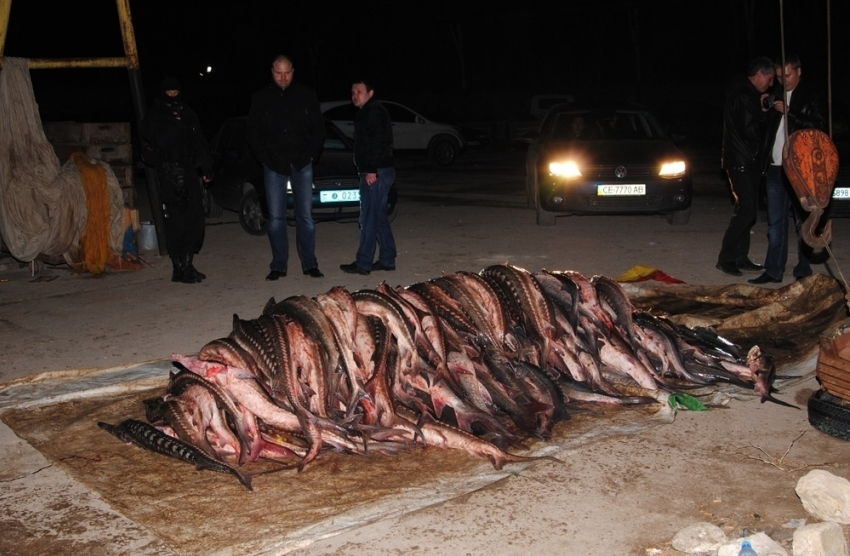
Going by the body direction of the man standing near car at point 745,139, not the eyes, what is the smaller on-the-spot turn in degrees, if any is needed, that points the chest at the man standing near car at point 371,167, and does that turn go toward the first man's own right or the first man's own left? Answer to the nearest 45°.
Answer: approximately 180°

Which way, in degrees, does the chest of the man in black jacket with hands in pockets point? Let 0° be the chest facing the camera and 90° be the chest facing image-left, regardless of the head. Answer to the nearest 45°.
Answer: approximately 0°

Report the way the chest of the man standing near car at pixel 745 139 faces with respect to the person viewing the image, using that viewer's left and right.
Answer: facing to the right of the viewer

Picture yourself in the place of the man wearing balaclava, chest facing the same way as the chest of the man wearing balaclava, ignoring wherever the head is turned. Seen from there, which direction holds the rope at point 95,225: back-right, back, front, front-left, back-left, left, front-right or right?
back-right

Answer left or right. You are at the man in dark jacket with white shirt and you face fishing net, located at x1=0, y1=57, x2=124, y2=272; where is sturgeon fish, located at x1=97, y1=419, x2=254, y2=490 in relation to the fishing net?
left

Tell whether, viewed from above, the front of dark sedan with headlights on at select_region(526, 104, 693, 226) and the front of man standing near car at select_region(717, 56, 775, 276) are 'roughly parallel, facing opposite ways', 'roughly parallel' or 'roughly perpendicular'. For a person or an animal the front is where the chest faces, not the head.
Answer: roughly perpendicular

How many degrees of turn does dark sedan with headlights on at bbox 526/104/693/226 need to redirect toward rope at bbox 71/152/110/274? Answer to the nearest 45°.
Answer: approximately 45° to its right

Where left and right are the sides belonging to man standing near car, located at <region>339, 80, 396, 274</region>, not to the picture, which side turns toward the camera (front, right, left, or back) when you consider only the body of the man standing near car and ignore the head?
left

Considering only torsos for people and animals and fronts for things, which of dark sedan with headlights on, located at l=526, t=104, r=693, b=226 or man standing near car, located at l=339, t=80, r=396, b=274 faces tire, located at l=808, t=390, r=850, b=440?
the dark sedan with headlights on
